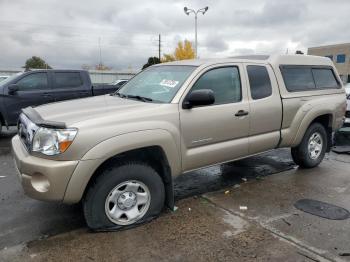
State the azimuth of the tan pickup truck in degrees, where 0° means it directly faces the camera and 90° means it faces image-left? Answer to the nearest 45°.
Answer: approximately 45°

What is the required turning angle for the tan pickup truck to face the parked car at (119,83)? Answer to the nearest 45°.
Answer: approximately 135° to its right

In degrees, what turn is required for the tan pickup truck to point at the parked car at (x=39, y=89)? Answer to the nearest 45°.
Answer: approximately 90° to its right
